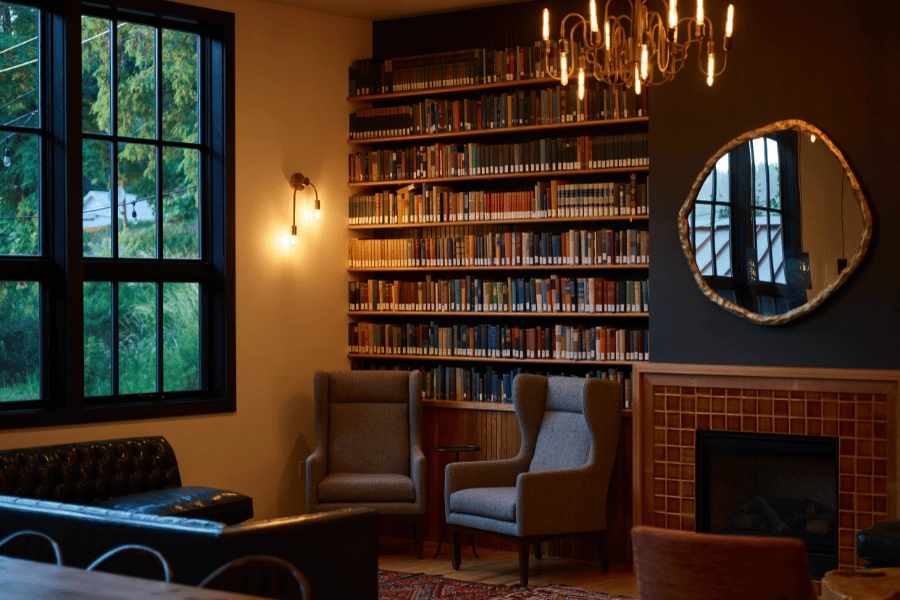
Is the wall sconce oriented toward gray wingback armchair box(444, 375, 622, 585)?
yes

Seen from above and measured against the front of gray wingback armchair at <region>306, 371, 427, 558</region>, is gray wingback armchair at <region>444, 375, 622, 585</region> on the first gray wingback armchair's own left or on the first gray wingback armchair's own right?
on the first gray wingback armchair's own left

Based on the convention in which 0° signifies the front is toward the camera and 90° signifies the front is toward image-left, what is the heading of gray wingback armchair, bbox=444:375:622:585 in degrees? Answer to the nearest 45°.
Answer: approximately 45°

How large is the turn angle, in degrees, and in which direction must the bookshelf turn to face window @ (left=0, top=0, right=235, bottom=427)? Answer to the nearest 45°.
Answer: approximately 90° to its right

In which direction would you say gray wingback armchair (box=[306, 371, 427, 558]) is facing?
toward the camera

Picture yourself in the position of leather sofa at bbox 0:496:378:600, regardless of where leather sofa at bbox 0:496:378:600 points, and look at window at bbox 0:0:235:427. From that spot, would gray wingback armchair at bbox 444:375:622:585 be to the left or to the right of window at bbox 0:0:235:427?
right

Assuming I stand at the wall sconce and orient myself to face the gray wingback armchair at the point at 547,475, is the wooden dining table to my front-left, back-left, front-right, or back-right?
front-right

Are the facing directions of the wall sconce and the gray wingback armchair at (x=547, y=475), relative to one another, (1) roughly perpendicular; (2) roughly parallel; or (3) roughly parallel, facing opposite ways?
roughly perpendicular

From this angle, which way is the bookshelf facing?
toward the camera

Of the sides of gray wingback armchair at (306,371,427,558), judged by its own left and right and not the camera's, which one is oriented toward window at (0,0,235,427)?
right

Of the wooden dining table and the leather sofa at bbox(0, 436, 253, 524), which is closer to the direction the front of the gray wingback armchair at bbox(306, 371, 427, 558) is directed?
the wooden dining table

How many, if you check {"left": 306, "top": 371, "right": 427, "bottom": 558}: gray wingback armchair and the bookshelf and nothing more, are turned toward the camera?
2

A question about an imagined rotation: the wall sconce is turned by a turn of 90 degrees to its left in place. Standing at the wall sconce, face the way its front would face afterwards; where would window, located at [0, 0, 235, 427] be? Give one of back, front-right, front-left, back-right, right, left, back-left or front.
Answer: back
